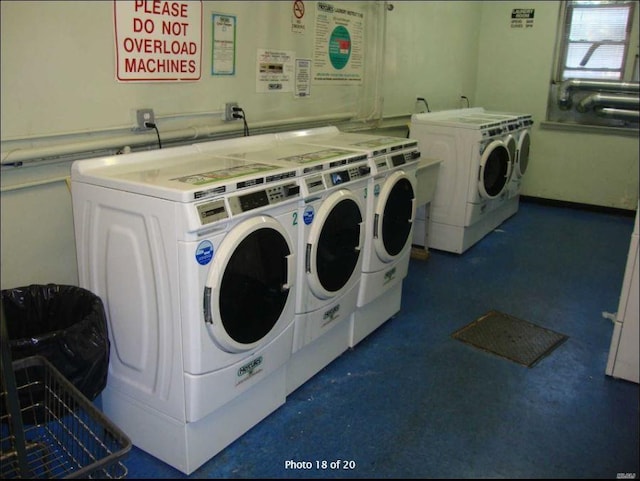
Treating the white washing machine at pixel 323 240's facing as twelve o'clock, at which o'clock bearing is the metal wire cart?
The metal wire cart is roughly at 3 o'clock from the white washing machine.

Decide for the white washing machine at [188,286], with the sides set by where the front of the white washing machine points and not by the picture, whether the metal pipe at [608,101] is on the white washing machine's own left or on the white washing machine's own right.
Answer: on the white washing machine's own left

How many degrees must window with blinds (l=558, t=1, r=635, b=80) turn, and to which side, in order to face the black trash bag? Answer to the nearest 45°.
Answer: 0° — it already faces it

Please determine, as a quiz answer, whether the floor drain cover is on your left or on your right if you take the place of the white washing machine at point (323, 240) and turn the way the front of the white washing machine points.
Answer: on your left

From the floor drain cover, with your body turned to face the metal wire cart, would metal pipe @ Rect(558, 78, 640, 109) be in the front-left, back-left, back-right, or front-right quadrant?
back-right

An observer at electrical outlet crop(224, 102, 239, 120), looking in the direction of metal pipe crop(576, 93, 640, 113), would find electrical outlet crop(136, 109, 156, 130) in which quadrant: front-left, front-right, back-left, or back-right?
back-right

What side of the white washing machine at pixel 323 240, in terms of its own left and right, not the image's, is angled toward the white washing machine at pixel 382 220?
left

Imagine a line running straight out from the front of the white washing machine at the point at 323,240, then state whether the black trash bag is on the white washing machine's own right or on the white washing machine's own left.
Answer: on the white washing machine's own right
